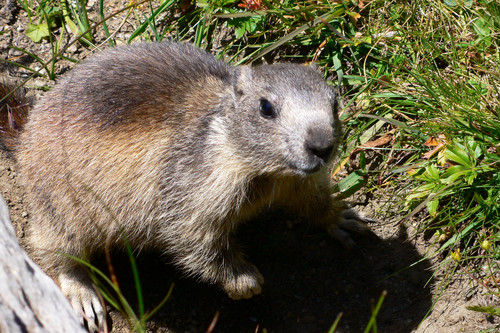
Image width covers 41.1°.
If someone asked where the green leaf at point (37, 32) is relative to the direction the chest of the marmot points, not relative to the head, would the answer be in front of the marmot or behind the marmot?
behind

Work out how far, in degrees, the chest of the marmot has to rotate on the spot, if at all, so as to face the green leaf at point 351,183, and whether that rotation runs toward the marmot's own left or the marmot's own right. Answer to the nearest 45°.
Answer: approximately 45° to the marmot's own left

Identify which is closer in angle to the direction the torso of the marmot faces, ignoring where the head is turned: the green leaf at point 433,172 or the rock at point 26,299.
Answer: the green leaf

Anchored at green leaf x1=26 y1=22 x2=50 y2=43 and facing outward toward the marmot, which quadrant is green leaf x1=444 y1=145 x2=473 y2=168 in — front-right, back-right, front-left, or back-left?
front-left

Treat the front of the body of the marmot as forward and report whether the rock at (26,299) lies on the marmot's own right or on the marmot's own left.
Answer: on the marmot's own right

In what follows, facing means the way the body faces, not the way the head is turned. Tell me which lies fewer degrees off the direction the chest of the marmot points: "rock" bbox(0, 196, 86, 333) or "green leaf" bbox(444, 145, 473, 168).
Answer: the green leaf

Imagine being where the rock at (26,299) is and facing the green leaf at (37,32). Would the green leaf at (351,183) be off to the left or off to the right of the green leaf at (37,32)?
right

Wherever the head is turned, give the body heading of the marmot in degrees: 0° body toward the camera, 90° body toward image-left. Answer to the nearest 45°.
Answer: approximately 315°

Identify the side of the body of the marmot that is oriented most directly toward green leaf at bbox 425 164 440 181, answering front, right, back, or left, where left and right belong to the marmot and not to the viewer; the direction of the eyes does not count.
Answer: front

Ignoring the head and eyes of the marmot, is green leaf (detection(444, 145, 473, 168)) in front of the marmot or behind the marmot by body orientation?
in front
